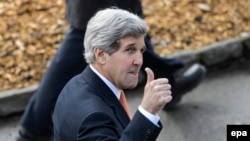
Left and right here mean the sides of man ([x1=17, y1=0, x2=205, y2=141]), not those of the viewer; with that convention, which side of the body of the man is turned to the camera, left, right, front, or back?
right

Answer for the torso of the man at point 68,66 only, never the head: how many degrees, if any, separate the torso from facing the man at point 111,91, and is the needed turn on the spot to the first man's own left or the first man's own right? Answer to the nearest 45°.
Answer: approximately 90° to the first man's own right
